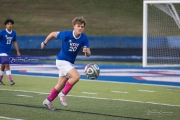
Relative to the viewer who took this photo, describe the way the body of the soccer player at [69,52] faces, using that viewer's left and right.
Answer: facing the viewer and to the right of the viewer
